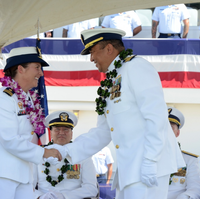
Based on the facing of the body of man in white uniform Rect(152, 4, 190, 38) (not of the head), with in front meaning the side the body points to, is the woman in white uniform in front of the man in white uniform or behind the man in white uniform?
in front

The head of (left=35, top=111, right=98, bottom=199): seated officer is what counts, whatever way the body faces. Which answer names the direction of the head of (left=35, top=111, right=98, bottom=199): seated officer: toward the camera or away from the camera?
toward the camera

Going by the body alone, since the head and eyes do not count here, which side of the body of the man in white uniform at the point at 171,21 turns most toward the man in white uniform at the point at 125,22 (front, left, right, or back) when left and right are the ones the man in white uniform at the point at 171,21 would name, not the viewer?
right

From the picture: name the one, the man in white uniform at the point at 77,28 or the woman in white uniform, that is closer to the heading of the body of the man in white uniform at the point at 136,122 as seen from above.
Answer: the woman in white uniform

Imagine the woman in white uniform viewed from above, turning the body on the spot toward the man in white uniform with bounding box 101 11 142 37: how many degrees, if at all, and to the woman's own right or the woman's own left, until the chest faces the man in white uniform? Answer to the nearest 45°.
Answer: approximately 90° to the woman's own left

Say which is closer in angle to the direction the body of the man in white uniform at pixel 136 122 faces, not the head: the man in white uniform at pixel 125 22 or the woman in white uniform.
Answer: the woman in white uniform

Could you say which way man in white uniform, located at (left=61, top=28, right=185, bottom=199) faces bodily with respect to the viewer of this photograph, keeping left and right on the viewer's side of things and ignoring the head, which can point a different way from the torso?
facing the viewer and to the left of the viewer

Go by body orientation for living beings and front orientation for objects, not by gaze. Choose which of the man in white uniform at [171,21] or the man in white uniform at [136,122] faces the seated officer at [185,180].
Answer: the man in white uniform at [171,21]

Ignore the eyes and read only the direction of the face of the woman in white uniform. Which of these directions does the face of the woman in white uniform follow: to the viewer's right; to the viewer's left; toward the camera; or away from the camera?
to the viewer's right

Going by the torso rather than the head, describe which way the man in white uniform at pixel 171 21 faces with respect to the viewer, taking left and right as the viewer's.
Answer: facing the viewer

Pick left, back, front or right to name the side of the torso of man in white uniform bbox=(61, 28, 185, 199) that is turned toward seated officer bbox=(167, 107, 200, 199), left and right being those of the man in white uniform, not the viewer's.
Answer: back

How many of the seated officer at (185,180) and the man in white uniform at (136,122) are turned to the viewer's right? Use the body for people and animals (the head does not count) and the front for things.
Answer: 0

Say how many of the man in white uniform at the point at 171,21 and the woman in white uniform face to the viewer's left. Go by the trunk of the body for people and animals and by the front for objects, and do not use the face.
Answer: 0

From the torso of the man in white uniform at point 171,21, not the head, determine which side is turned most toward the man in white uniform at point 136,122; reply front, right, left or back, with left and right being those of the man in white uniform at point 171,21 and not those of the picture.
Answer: front

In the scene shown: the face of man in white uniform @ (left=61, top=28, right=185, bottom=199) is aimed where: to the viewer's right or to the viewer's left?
to the viewer's left
